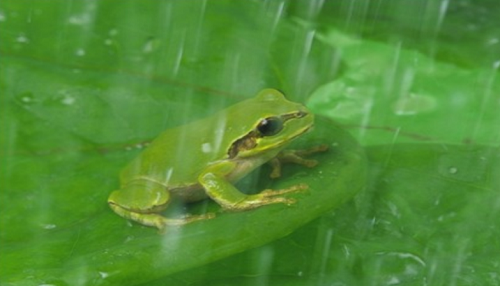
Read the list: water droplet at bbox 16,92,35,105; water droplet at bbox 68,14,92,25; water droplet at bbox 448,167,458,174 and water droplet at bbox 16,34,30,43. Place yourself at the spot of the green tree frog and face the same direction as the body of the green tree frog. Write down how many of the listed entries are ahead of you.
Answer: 1

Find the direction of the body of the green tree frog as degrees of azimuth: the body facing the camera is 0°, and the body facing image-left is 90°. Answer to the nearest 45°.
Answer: approximately 270°

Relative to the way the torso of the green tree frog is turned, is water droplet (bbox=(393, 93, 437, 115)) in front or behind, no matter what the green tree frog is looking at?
in front

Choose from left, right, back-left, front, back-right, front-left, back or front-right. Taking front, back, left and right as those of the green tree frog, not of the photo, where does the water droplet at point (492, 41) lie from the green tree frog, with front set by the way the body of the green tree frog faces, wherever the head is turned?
front-left

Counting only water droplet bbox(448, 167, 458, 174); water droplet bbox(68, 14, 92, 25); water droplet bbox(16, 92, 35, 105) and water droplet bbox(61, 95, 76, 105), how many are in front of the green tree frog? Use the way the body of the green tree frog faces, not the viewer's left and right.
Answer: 1

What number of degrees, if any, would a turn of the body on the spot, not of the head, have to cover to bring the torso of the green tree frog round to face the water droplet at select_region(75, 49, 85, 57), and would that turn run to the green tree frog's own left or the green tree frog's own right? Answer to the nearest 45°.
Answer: approximately 135° to the green tree frog's own left

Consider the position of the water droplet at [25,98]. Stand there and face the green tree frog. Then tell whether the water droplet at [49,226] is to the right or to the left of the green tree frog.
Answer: right

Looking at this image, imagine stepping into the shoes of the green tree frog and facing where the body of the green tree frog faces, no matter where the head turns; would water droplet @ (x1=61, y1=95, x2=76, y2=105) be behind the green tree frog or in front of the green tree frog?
behind

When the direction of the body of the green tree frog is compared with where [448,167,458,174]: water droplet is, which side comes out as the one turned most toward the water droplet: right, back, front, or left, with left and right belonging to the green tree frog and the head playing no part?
front

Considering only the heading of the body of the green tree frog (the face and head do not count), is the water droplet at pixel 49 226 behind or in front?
behind
